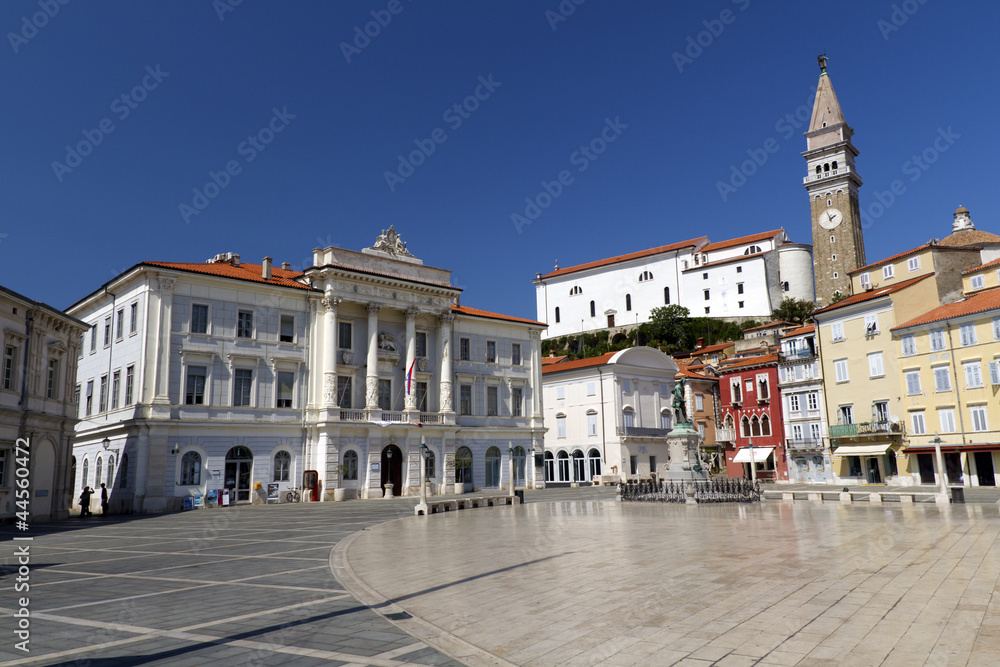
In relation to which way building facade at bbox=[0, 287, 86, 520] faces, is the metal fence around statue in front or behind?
in front

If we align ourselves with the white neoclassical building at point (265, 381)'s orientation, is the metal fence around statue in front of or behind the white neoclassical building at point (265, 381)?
in front

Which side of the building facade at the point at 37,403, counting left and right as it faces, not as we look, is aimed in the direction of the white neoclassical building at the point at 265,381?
left

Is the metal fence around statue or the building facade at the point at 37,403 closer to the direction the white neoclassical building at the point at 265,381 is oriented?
the metal fence around statue

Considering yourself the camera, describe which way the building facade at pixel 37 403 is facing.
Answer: facing the viewer and to the right of the viewer

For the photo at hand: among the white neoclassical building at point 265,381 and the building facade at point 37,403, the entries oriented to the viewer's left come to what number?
0

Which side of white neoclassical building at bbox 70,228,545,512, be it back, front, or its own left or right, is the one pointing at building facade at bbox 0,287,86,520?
right

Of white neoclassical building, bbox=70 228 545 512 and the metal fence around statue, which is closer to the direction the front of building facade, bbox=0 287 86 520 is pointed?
the metal fence around statue
